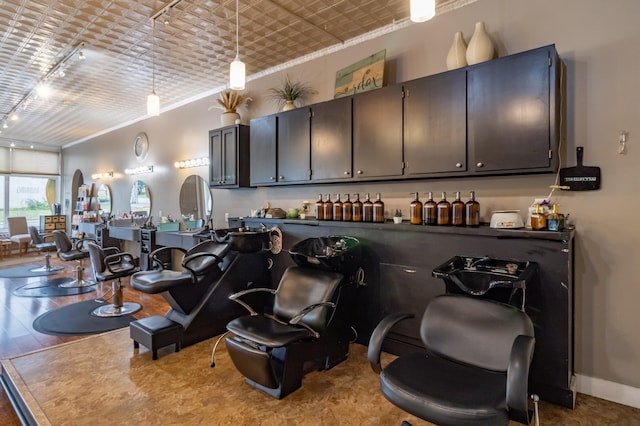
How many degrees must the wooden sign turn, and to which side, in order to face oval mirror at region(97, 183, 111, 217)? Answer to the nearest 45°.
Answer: approximately 90° to its right

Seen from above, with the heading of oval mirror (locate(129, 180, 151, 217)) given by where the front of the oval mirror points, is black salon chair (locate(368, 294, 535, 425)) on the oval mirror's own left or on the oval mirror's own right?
on the oval mirror's own left

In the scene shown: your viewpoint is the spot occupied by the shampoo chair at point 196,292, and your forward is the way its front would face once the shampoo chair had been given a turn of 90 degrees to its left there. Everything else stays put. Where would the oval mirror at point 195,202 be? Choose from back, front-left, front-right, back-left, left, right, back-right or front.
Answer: back-left

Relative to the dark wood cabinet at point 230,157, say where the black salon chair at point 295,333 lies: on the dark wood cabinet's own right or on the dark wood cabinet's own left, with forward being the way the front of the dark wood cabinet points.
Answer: on the dark wood cabinet's own left

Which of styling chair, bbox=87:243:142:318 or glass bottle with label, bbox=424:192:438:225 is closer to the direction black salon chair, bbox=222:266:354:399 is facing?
the styling chair

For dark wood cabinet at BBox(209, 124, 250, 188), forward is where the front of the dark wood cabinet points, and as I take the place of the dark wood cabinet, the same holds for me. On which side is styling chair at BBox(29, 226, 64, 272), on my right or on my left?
on my right

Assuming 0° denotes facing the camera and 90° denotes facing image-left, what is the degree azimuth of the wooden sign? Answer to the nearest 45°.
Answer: approximately 45°

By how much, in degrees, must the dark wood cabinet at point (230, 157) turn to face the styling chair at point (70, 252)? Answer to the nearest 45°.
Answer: approximately 90° to its right

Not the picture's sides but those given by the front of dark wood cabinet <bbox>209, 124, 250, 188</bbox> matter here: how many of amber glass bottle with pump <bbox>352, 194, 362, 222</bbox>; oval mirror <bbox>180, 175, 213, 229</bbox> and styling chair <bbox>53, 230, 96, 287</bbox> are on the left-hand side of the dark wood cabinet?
1

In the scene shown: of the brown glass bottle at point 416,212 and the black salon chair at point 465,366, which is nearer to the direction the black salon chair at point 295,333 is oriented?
the black salon chair

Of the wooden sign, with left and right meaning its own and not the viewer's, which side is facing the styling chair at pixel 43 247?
right

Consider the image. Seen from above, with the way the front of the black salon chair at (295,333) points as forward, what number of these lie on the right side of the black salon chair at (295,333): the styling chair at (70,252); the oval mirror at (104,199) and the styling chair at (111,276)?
3

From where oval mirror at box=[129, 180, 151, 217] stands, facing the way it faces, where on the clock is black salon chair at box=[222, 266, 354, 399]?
The black salon chair is roughly at 10 o'clock from the oval mirror.
